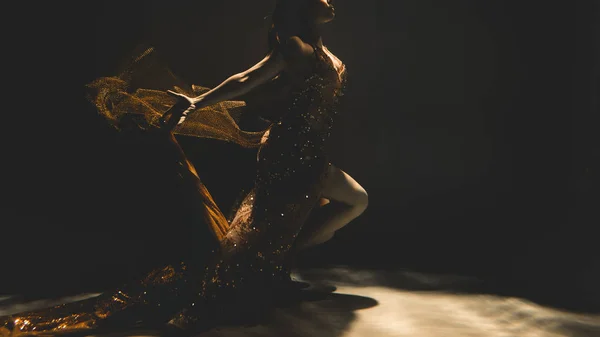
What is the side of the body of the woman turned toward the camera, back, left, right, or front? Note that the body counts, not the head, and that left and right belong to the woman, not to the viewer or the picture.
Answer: right
